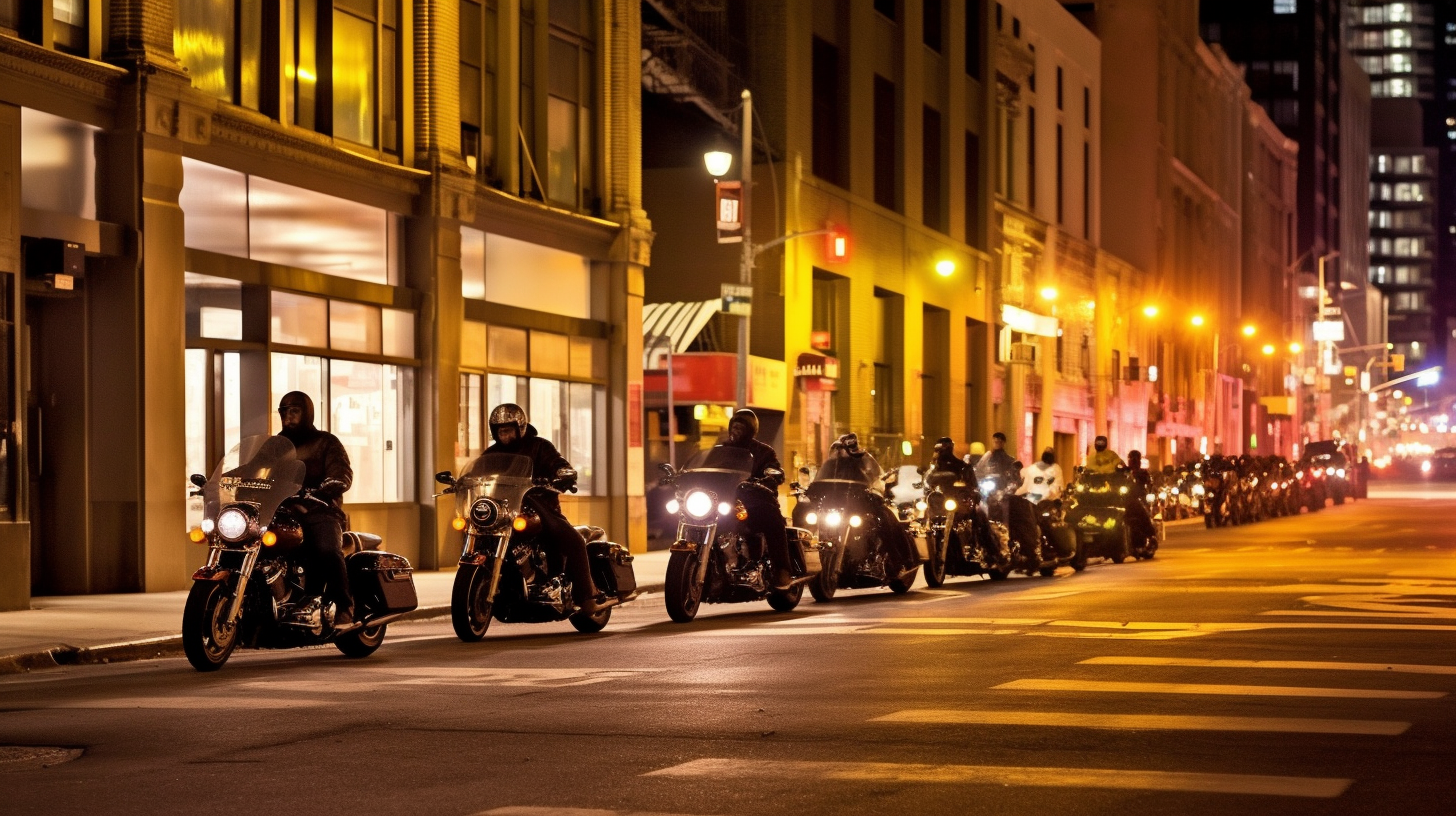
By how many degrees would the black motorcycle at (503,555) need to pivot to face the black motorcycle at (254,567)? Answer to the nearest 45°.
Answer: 0° — it already faces it

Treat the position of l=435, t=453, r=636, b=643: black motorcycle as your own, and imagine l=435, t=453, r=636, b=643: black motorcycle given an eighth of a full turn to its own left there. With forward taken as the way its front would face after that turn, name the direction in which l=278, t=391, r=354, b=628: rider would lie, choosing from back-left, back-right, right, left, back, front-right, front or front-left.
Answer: front-right

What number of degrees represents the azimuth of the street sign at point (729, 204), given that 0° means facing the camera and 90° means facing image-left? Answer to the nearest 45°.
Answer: approximately 0°

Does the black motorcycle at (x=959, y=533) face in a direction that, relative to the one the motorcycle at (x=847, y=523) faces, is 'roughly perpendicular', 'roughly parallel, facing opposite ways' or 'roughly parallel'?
roughly parallel

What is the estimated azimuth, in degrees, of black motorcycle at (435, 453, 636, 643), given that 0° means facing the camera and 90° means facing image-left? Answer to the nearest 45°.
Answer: approximately 45°

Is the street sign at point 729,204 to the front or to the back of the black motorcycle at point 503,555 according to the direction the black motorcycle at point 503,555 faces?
to the back

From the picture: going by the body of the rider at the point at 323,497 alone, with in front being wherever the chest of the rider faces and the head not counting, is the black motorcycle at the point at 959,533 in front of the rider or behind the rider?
behind

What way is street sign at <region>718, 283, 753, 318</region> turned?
toward the camera

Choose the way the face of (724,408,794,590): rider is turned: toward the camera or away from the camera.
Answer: toward the camera

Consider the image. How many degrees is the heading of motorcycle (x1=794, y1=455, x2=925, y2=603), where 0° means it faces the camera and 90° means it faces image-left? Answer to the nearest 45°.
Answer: approximately 45°

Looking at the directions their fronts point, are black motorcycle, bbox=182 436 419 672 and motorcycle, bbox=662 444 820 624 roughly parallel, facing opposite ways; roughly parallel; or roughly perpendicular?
roughly parallel

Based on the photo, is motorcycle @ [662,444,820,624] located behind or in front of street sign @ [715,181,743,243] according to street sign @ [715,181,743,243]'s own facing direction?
in front

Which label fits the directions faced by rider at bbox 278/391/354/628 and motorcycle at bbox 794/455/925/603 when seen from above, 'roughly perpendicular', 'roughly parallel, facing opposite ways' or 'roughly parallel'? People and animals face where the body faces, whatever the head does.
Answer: roughly parallel

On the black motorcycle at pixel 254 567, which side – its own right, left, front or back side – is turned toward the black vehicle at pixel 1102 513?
back

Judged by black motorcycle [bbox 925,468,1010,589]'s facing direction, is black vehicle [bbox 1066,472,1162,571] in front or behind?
behind

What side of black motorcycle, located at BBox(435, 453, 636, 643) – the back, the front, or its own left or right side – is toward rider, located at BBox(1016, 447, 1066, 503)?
back

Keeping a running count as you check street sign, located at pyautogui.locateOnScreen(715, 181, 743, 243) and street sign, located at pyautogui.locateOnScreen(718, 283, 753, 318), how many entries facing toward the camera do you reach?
2

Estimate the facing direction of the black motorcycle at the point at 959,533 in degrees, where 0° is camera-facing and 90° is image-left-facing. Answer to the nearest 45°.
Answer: approximately 45°

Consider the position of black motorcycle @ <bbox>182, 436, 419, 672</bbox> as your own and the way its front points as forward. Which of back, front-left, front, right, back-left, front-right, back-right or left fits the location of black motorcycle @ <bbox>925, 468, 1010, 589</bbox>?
back
